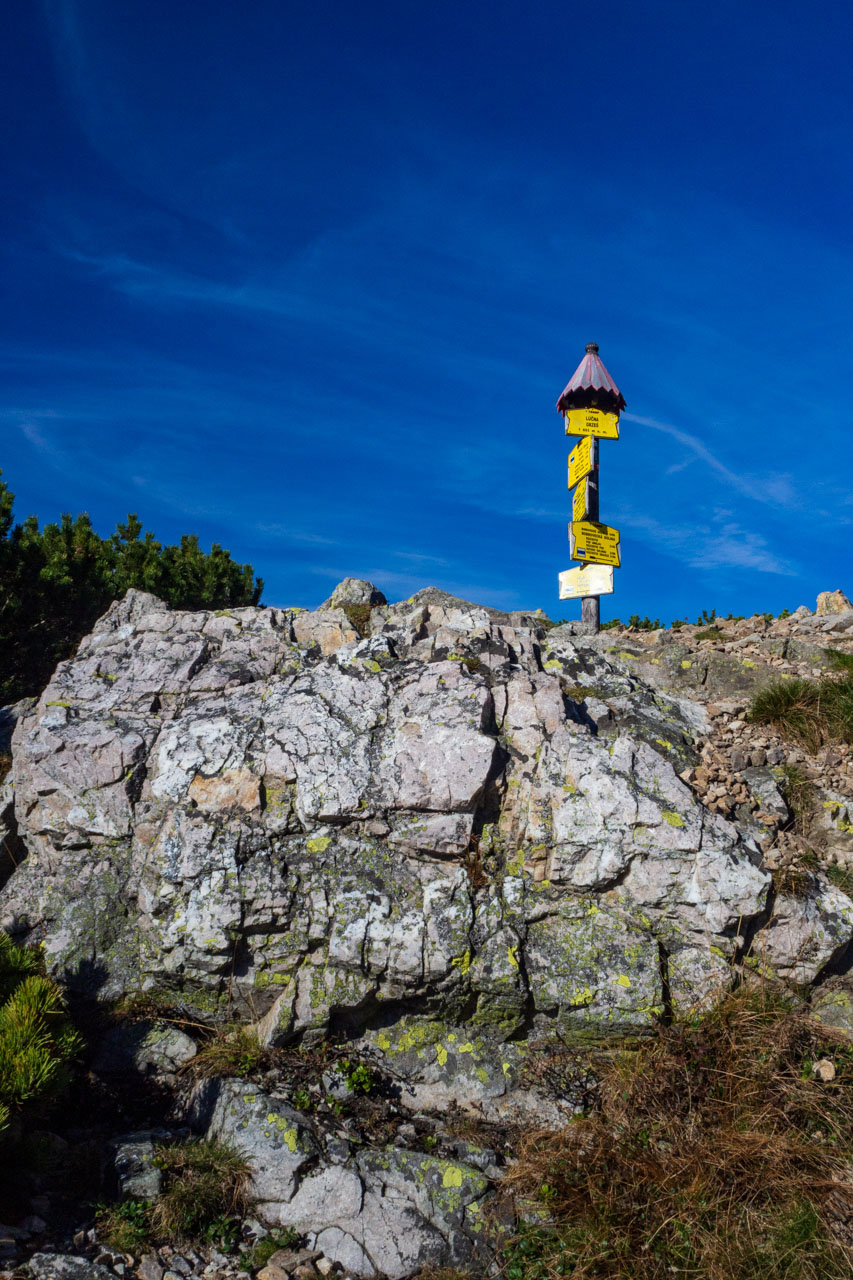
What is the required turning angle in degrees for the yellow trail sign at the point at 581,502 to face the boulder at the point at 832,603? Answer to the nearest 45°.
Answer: approximately 135° to its left

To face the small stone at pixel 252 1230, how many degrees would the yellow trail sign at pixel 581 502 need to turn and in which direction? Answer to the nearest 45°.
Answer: approximately 45° to its left

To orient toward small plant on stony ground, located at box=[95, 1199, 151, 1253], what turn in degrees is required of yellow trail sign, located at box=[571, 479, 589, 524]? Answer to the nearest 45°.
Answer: approximately 45° to its left

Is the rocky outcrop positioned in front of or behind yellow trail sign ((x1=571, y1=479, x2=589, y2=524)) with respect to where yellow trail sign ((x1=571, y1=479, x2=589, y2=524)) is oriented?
in front

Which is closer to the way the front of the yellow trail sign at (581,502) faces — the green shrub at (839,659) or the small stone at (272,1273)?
the small stone

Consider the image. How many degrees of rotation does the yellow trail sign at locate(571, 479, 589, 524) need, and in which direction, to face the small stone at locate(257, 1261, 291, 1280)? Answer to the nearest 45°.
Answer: approximately 45° to its left

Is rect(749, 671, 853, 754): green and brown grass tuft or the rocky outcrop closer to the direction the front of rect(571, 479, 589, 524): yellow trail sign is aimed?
the rocky outcrop

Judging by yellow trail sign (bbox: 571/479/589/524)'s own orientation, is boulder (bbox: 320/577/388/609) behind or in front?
in front

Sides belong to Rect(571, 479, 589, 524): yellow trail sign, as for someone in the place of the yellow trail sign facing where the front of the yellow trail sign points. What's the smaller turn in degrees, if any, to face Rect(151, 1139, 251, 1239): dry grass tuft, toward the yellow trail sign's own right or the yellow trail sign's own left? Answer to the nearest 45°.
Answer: approximately 45° to the yellow trail sign's own left

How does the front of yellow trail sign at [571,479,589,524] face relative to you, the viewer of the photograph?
facing the viewer and to the left of the viewer

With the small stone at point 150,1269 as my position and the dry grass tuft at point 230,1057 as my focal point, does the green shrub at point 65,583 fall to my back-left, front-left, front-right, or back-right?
front-left

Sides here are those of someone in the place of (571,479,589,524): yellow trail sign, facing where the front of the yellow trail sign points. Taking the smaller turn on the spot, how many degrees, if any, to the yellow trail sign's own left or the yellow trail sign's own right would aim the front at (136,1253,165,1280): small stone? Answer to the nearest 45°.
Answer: approximately 45° to the yellow trail sign's own left

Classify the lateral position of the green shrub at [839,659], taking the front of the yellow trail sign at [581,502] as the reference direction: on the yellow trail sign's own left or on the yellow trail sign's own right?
on the yellow trail sign's own left
